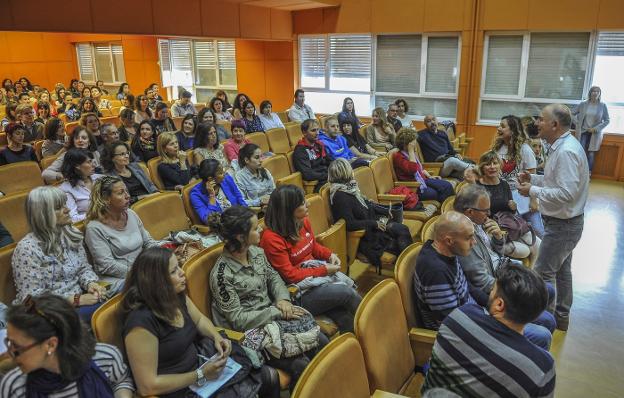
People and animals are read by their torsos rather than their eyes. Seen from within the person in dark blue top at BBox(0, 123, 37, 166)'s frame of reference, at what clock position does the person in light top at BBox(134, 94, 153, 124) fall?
the person in light top at BBox(134, 94, 153, 124) is roughly at 9 o'clock from the person in dark blue top at BBox(0, 123, 37, 166).

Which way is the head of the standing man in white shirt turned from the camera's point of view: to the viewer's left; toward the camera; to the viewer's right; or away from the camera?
to the viewer's left

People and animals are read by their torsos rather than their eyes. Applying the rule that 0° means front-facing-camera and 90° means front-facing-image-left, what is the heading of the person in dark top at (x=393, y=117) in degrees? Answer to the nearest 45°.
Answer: approximately 315°

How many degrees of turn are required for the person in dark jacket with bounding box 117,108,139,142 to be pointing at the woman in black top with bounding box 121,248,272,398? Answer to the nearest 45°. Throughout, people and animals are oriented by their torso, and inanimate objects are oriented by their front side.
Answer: approximately 45° to their right

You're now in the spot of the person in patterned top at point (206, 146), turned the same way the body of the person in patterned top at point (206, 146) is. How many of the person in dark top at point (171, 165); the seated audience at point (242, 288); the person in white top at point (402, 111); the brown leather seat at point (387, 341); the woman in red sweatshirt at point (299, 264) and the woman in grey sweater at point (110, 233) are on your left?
1

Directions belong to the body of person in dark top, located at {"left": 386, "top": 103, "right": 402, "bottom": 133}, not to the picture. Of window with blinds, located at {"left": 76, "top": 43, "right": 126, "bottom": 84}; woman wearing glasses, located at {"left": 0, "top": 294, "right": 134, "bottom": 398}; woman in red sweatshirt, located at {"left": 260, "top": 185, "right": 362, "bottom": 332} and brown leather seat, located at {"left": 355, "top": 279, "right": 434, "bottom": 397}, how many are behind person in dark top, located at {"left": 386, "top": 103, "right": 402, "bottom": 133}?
1

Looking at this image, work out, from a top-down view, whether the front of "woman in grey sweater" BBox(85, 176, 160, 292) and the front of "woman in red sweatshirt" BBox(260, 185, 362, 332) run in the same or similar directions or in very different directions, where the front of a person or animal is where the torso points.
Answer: same or similar directions

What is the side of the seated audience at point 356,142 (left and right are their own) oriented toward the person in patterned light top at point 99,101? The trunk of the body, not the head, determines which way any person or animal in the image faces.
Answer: back

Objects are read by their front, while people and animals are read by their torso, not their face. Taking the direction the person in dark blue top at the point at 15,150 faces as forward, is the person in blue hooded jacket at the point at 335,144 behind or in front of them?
in front

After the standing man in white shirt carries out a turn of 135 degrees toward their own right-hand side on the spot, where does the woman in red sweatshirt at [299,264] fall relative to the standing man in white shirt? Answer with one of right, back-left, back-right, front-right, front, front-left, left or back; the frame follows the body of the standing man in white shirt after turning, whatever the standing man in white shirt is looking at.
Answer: back

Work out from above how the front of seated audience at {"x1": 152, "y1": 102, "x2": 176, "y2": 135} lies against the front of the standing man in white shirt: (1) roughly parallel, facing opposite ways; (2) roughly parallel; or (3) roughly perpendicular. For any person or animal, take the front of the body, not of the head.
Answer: roughly parallel, facing opposite ways

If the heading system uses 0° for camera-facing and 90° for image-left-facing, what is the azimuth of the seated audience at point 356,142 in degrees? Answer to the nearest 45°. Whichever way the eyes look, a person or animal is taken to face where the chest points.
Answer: approximately 315°

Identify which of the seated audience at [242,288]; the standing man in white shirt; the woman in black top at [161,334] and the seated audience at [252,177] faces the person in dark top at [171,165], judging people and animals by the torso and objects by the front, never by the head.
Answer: the standing man in white shirt

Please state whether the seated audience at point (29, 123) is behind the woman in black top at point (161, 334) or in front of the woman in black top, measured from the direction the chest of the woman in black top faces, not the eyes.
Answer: behind

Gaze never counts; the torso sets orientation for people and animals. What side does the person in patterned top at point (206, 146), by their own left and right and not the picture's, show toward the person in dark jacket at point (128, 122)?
back

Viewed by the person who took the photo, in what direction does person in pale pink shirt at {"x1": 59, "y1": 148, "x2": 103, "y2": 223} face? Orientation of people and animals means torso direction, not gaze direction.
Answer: facing the viewer and to the right of the viewer

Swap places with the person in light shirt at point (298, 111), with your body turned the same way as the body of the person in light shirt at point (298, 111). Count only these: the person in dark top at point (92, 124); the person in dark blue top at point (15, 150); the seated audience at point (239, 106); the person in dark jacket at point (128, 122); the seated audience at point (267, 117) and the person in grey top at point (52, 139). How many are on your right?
6

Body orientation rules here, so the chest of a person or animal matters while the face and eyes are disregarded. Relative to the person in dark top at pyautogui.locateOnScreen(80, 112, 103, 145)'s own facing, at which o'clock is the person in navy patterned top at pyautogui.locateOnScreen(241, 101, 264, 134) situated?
the person in navy patterned top at pyautogui.locateOnScreen(241, 101, 264, 134) is roughly at 10 o'clock from the person in dark top at pyautogui.locateOnScreen(80, 112, 103, 145).

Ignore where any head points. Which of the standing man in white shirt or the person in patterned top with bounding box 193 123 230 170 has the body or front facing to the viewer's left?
the standing man in white shirt

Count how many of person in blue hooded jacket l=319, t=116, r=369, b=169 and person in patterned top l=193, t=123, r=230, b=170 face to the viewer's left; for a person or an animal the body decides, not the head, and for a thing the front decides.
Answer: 0
